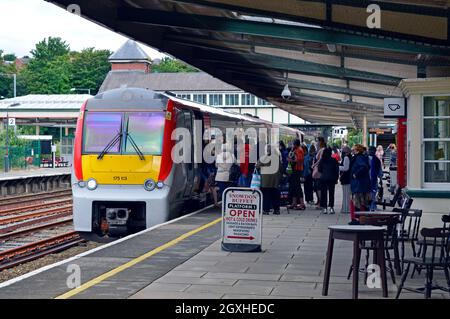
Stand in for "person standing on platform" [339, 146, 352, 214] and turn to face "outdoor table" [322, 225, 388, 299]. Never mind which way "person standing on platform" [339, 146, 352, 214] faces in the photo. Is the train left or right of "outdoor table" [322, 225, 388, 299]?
right

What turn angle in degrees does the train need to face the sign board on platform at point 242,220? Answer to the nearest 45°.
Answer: approximately 90° to its left

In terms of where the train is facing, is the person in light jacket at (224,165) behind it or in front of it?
behind

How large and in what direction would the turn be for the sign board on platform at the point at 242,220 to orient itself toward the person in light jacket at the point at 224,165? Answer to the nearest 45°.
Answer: approximately 180°

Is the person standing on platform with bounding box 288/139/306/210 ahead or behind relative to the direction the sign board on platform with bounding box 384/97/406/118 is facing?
behind

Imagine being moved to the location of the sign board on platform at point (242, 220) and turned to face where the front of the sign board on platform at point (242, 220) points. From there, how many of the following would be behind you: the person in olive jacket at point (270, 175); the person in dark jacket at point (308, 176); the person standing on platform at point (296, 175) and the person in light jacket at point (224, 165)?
4
